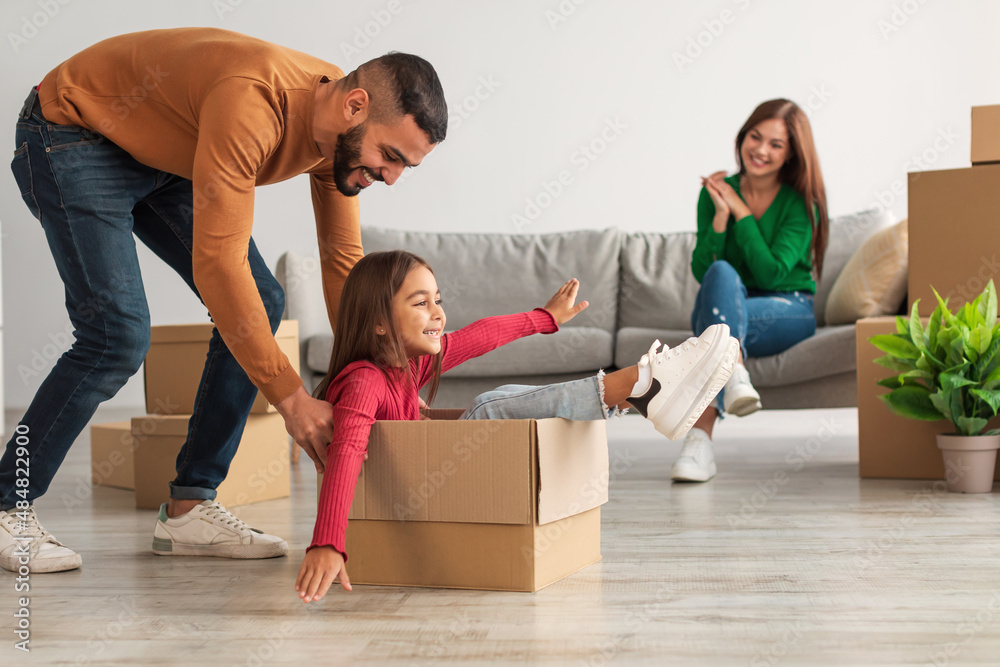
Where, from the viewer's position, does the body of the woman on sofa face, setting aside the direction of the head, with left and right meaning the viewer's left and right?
facing the viewer and to the left of the viewer

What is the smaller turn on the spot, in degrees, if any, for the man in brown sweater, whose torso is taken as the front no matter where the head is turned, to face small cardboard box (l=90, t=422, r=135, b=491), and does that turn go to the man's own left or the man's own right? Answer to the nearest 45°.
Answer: approximately 90° to the man's own left

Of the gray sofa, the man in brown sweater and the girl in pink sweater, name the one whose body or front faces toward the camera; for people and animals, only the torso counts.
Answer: the gray sofa

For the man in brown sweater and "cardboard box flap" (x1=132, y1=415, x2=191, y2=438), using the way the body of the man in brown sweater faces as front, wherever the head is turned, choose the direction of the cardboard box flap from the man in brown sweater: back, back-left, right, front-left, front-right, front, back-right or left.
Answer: left

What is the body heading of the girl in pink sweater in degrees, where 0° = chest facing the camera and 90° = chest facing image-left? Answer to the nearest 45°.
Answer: approximately 270°

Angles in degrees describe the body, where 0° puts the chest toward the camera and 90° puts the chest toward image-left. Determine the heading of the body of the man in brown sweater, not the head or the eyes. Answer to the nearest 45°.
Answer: approximately 270°

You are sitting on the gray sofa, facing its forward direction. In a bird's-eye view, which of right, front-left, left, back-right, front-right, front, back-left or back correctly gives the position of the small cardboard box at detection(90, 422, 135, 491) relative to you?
front-right

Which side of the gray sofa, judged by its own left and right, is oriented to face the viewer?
front

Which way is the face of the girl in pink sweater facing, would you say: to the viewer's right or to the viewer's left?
to the viewer's right

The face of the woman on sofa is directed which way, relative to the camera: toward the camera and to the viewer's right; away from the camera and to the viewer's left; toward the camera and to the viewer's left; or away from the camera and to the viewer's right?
toward the camera and to the viewer's left

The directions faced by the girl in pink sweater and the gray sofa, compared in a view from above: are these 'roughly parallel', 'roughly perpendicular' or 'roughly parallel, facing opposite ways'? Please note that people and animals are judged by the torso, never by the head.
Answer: roughly perpendicular
